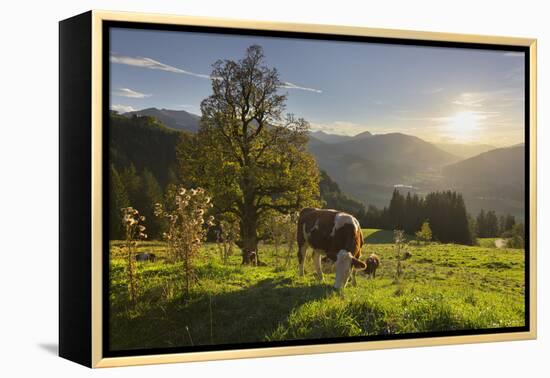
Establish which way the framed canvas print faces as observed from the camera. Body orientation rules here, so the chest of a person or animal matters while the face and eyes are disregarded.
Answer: facing the viewer and to the right of the viewer
